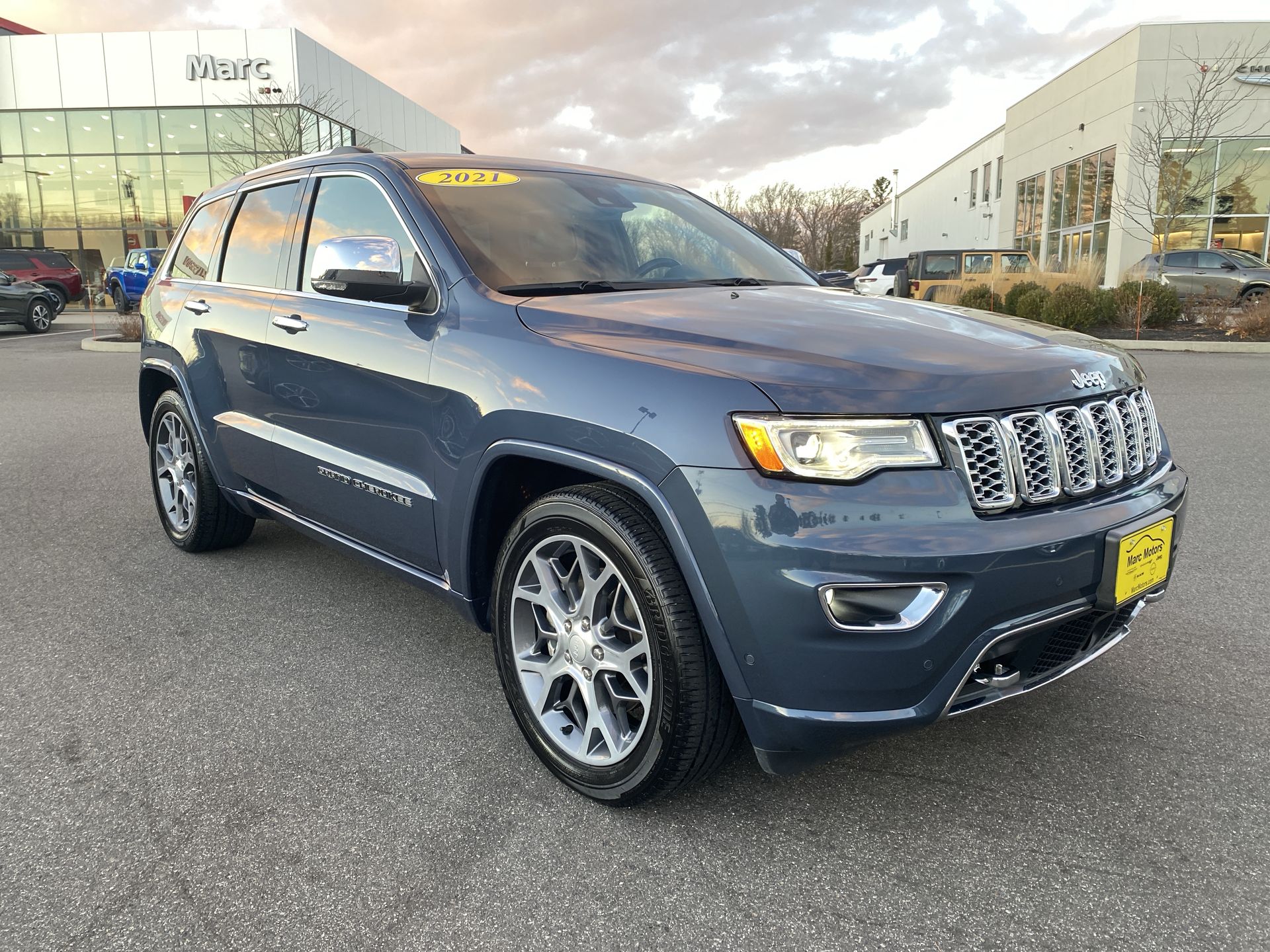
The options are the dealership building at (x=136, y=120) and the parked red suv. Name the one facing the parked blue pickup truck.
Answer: the dealership building

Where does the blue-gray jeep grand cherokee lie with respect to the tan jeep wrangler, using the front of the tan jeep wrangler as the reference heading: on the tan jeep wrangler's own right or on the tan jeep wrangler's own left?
on the tan jeep wrangler's own right

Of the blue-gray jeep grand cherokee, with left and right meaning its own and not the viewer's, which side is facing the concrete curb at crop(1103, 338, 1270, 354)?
left

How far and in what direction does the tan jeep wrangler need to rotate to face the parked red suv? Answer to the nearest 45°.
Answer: approximately 180°

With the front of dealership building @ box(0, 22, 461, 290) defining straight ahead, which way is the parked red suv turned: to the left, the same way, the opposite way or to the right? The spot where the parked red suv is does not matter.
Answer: to the right

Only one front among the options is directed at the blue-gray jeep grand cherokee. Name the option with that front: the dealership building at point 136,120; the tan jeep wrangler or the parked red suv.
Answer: the dealership building

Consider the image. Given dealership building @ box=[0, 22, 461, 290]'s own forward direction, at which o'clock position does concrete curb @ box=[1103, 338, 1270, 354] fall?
The concrete curb is roughly at 11 o'clock from the dealership building.

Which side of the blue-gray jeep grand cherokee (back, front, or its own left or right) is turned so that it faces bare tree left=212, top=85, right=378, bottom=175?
back

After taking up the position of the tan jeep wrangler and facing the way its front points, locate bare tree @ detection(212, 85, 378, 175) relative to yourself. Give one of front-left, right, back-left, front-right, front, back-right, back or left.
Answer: back

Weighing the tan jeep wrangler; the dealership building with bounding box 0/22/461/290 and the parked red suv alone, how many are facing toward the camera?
1

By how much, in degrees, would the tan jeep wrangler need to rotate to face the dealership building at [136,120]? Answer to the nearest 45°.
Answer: approximately 180°

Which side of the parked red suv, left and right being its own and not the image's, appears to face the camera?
left

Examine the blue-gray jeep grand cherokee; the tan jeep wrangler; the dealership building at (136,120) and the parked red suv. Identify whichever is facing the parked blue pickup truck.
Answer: the dealership building

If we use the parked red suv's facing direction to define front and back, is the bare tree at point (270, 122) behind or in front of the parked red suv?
behind

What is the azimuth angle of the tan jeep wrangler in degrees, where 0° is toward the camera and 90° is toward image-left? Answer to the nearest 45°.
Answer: approximately 270°
